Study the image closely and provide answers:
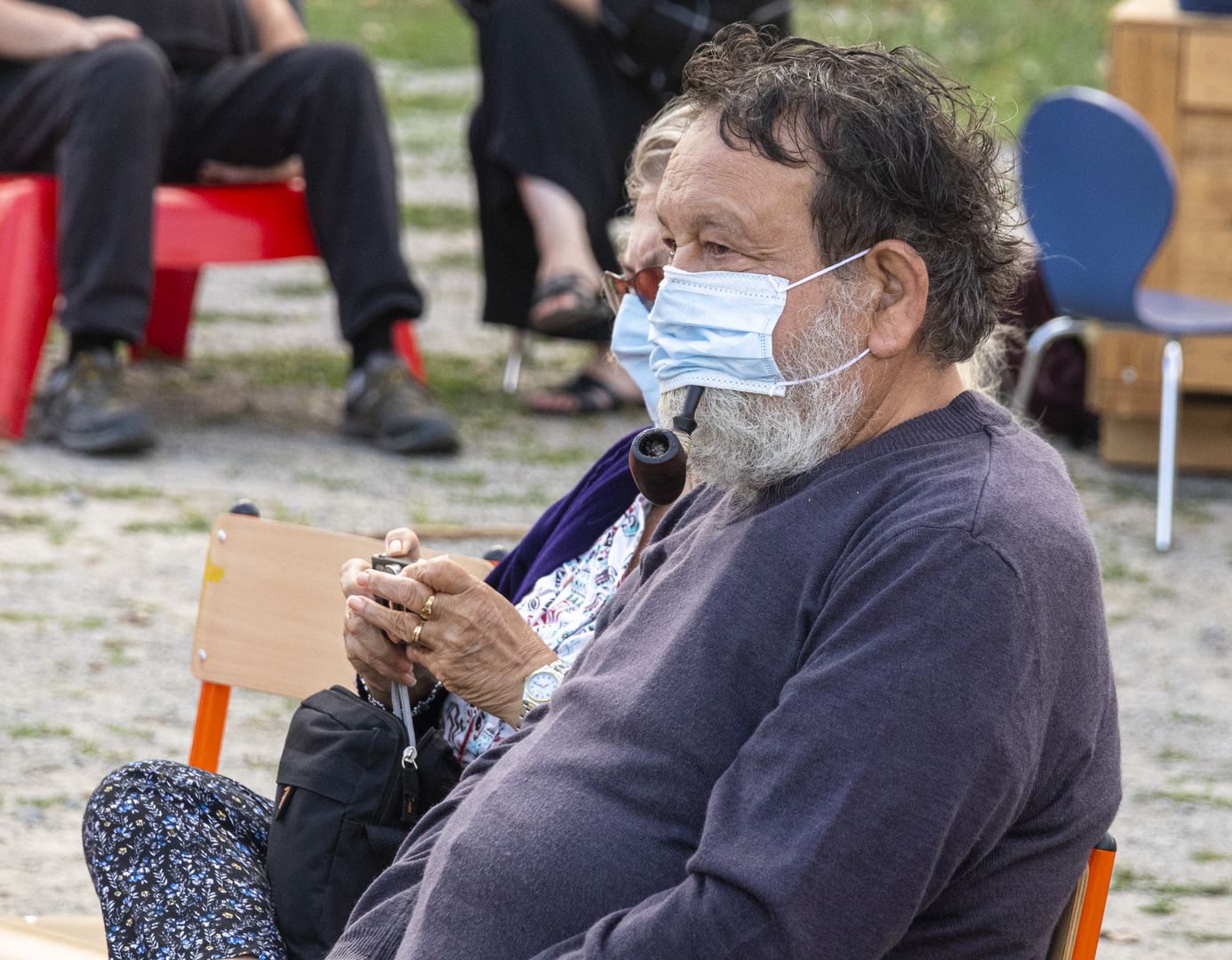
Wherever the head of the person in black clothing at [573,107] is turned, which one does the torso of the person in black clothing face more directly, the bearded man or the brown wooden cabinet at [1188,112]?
the bearded man

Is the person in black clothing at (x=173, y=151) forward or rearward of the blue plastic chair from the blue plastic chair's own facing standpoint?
rearward

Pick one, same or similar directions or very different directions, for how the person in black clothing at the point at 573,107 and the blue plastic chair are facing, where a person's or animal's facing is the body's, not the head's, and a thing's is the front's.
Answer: very different directions

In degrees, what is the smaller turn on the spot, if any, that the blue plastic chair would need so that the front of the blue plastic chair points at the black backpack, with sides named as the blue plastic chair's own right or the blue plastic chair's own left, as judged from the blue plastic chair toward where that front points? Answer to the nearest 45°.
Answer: approximately 135° to the blue plastic chair's own right

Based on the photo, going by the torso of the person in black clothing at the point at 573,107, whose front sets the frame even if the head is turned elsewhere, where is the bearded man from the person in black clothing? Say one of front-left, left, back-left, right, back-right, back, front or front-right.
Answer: front-left

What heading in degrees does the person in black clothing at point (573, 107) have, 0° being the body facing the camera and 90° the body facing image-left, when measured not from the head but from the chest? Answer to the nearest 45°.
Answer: approximately 45°

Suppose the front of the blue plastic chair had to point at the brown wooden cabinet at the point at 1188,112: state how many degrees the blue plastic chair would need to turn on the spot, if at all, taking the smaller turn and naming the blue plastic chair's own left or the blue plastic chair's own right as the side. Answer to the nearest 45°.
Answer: approximately 45° to the blue plastic chair's own left

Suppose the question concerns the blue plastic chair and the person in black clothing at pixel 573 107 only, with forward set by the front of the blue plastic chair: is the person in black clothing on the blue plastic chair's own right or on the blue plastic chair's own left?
on the blue plastic chair's own left

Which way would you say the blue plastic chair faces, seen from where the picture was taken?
facing away from the viewer and to the right of the viewer

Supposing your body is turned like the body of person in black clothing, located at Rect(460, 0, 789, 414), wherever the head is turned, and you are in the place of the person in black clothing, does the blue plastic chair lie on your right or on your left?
on your left

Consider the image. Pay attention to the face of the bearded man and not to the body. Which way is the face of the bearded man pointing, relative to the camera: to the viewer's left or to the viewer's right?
to the viewer's left

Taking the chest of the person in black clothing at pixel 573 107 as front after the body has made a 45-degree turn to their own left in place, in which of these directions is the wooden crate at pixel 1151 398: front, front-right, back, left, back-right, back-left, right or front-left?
left
